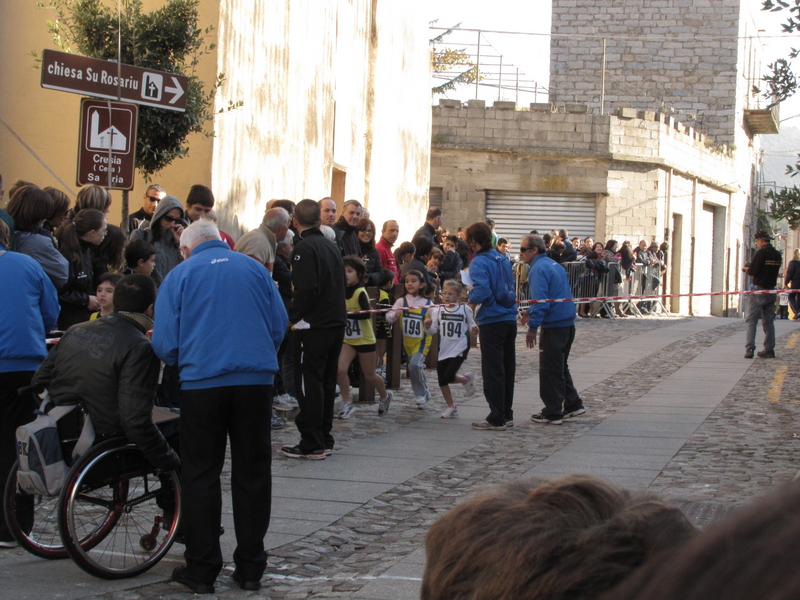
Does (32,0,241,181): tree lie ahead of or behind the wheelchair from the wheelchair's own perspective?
ahead

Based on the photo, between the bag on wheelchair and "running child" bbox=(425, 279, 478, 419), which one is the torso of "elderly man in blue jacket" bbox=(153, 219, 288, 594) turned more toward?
the running child

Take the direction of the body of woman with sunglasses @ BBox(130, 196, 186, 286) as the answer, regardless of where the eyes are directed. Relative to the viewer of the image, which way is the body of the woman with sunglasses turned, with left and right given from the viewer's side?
facing the viewer and to the right of the viewer

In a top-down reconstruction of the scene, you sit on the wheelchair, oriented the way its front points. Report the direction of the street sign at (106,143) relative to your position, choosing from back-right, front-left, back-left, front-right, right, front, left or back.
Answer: front-left

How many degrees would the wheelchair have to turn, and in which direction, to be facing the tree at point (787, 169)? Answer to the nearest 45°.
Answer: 0° — it already faces it

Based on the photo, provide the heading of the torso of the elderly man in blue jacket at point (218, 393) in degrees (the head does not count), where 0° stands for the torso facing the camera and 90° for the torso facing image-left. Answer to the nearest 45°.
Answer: approximately 180°

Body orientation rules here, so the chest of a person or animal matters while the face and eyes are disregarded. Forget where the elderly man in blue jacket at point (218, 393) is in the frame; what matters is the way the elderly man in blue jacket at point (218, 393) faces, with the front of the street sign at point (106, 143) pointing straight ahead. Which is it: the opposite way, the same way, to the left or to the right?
the opposite way

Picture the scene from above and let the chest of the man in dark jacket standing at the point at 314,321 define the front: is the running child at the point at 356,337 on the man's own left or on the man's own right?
on the man's own right

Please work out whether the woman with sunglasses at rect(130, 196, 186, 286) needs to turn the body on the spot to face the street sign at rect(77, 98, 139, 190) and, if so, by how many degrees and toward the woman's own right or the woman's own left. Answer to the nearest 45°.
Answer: approximately 90° to the woman's own right

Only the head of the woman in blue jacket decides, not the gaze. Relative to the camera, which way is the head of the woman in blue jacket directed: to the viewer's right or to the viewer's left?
to the viewer's left

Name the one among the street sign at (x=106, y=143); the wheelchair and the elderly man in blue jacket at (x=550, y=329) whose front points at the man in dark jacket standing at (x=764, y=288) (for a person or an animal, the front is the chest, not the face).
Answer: the wheelchair

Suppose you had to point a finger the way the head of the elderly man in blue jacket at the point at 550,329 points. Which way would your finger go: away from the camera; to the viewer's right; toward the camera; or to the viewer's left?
to the viewer's left

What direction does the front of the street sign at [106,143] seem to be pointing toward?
toward the camera

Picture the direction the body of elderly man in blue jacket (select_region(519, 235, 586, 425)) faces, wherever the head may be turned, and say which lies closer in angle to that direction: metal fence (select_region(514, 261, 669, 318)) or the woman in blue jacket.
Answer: the woman in blue jacket

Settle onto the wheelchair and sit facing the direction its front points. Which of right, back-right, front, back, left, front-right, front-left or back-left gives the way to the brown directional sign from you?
front-left
